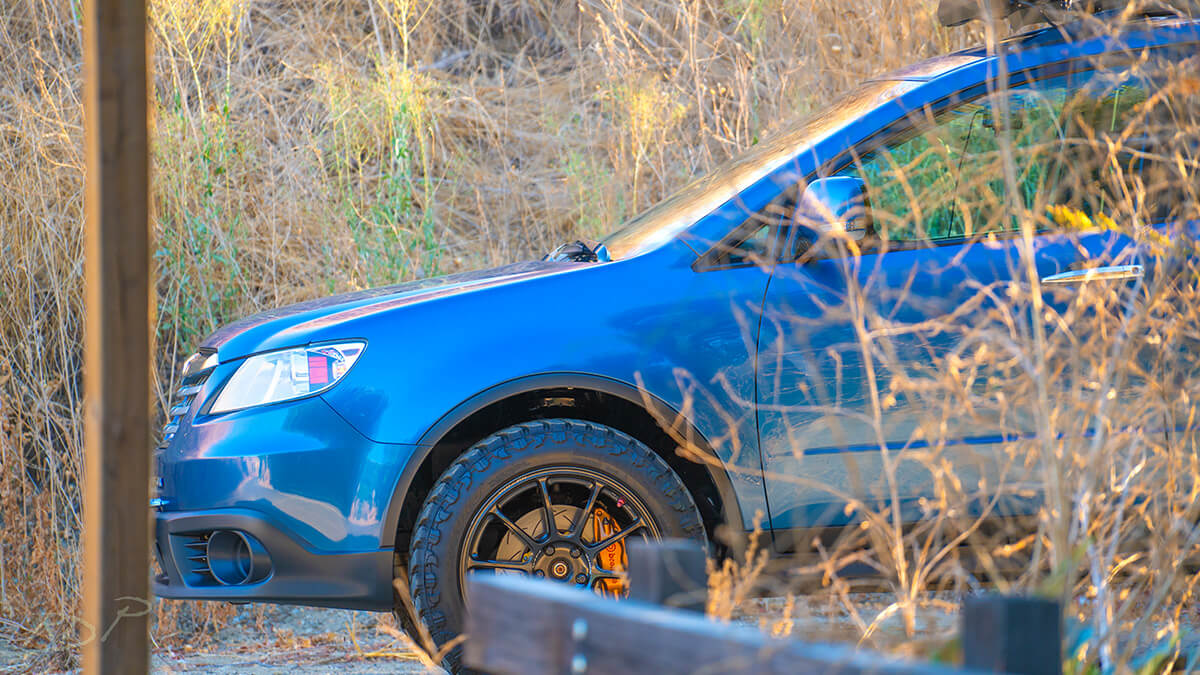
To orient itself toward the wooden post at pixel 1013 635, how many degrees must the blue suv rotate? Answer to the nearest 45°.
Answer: approximately 90° to its left

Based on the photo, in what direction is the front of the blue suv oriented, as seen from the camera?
facing to the left of the viewer

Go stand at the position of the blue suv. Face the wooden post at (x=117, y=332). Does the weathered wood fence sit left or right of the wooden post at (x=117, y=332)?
left

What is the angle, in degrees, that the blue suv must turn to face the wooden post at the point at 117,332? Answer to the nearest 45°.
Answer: approximately 45° to its left

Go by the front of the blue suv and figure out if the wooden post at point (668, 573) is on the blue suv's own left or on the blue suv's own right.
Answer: on the blue suv's own left

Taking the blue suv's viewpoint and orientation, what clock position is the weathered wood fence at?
The weathered wood fence is roughly at 9 o'clock from the blue suv.
